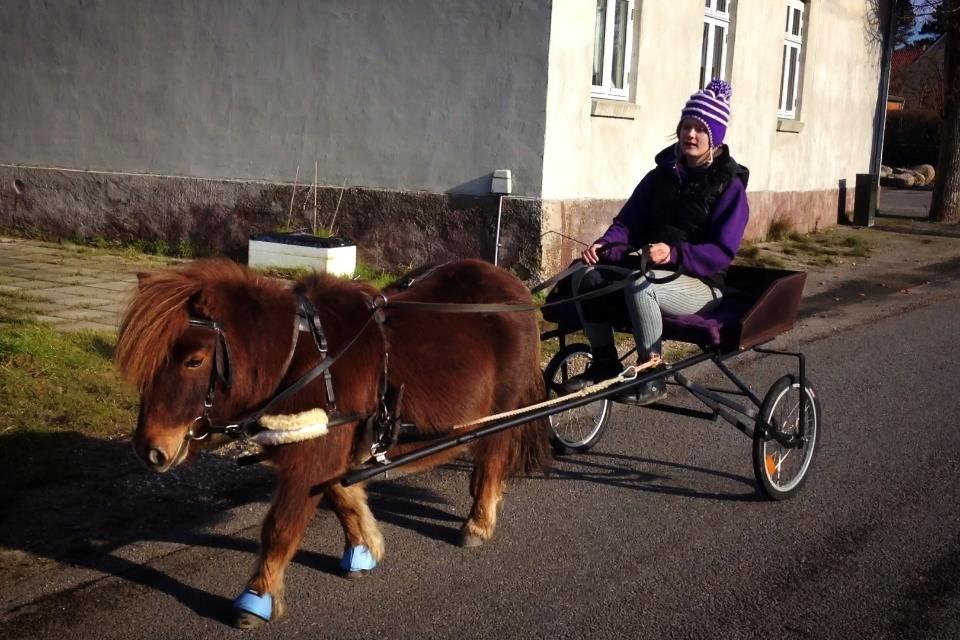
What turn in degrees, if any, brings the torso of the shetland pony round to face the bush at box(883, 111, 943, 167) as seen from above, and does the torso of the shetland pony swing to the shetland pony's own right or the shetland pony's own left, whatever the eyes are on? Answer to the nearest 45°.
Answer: approximately 180°

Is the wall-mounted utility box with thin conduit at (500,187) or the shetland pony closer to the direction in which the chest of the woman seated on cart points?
the shetland pony

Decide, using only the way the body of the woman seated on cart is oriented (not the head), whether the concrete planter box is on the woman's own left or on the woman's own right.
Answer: on the woman's own right

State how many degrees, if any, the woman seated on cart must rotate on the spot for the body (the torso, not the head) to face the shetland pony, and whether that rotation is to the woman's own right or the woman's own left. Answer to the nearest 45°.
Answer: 0° — they already face it

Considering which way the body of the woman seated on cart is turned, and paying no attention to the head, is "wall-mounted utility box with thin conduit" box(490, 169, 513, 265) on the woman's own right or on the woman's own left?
on the woman's own right

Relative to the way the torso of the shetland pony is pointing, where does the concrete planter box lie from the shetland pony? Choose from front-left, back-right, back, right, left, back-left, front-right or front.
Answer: back-right

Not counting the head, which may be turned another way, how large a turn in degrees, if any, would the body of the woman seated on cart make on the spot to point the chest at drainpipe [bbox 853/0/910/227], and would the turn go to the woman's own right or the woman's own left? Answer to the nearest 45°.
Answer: approximately 135° to the woman's own right

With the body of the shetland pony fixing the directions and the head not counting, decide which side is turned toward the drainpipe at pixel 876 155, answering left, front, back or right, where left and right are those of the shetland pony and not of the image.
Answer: back

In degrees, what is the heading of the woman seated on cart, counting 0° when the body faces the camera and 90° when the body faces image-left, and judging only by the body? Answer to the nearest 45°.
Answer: approximately 45°
